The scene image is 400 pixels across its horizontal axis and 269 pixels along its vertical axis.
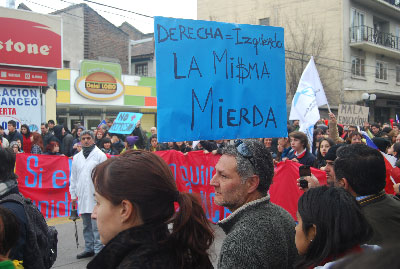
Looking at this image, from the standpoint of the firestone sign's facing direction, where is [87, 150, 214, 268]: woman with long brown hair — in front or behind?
in front

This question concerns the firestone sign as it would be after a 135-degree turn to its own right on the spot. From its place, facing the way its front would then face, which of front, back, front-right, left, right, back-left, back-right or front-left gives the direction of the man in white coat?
left

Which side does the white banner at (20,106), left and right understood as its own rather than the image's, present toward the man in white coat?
front

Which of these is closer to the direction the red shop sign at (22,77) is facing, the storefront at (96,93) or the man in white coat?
the man in white coat

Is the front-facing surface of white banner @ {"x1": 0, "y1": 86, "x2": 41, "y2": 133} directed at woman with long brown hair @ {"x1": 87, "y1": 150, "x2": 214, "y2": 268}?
yes

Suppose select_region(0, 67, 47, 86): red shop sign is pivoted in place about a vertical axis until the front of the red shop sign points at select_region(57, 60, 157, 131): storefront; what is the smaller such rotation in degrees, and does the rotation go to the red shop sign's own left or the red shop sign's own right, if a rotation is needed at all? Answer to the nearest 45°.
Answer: approximately 90° to the red shop sign's own left

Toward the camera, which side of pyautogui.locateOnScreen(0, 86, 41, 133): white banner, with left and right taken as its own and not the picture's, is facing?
front

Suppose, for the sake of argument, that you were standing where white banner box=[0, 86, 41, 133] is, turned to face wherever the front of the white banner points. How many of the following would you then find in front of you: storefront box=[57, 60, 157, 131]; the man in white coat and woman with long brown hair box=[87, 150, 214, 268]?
2

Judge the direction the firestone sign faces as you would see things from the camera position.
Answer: facing the viewer and to the right of the viewer

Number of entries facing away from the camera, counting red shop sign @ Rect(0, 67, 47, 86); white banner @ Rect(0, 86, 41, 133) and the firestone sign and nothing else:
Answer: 0

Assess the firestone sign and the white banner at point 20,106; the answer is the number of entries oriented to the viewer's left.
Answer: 0

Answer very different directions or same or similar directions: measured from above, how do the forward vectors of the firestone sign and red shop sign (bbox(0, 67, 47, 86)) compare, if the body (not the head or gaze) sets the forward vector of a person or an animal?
same or similar directions

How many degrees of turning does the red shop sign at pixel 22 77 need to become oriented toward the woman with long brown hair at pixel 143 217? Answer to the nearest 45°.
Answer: approximately 45° to its right

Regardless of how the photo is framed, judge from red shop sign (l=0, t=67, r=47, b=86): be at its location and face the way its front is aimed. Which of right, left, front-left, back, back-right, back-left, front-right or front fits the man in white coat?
front-right
